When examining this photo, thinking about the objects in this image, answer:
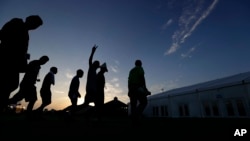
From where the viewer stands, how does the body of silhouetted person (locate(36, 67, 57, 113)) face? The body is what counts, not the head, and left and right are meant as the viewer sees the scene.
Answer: facing to the right of the viewer

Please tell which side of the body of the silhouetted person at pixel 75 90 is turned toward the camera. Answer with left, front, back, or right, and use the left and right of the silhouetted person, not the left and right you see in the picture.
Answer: right

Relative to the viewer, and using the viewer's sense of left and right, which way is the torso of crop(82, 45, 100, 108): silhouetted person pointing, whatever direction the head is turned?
facing to the right of the viewer

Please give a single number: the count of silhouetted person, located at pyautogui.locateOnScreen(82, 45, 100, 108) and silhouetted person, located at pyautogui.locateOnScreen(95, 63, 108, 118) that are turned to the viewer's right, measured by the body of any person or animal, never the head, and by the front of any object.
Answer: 2

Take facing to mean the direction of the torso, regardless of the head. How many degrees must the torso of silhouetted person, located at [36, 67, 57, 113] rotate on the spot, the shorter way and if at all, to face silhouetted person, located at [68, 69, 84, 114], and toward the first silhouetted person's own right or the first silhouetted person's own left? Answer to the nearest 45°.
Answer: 0° — they already face them

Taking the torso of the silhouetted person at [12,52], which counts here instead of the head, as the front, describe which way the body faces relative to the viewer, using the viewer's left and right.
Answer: facing to the right of the viewer

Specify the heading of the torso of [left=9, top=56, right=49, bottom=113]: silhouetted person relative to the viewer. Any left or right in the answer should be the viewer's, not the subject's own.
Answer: facing to the right of the viewer
